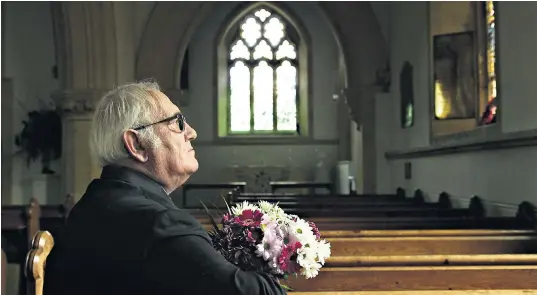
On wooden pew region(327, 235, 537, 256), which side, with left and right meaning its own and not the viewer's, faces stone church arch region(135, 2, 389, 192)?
front

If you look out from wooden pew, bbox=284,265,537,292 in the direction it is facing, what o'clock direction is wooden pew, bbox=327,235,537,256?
wooden pew, bbox=327,235,537,256 is roughly at 12 o'clock from wooden pew, bbox=284,265,537,292.

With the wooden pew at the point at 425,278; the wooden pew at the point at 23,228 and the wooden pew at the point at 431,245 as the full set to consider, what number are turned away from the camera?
3

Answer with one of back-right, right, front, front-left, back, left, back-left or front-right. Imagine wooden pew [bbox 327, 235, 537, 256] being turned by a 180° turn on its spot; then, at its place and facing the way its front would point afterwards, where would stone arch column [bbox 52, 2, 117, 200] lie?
back-right

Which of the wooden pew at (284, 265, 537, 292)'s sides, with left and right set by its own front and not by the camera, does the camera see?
back

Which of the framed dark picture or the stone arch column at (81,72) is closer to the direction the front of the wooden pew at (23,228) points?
the stone arch column

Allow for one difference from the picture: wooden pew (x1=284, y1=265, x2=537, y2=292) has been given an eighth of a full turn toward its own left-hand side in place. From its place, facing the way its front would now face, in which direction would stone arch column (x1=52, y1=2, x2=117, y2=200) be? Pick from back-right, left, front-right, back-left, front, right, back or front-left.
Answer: front

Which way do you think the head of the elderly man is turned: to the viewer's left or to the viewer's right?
to the viewer's right

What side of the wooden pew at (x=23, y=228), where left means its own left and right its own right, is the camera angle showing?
back

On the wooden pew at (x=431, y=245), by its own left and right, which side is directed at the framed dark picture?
front

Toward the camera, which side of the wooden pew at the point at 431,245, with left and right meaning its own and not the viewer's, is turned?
back
